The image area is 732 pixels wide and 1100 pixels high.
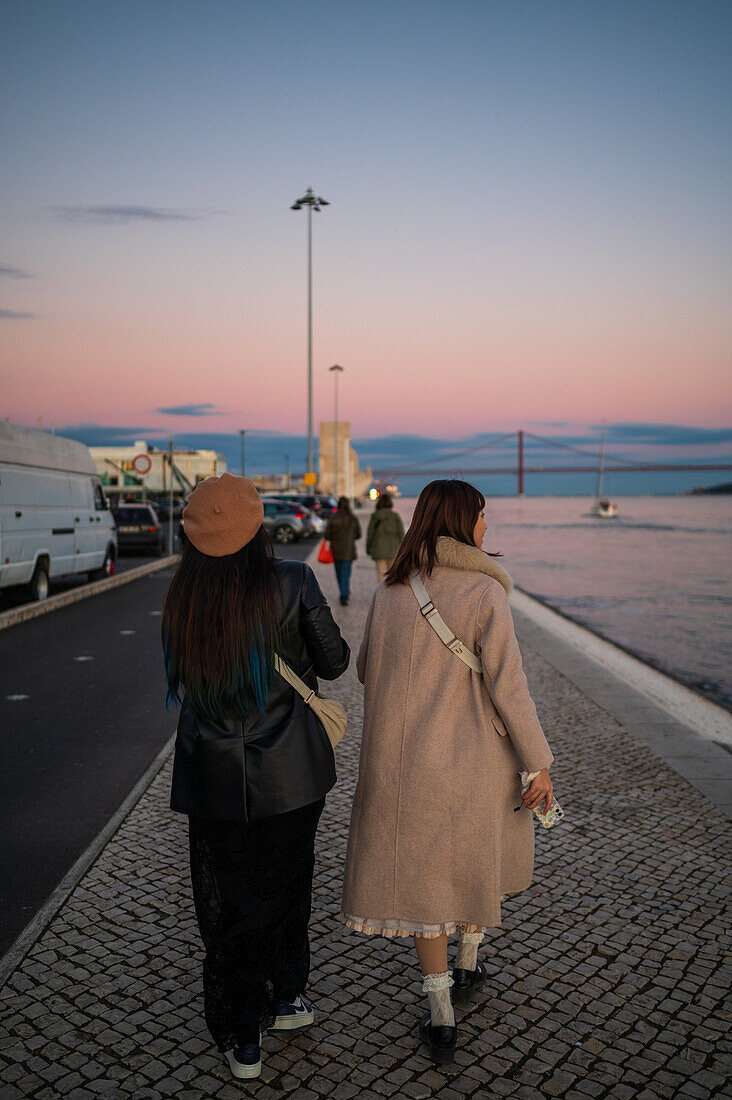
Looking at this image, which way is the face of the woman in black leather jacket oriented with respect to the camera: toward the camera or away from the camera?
away from the camera

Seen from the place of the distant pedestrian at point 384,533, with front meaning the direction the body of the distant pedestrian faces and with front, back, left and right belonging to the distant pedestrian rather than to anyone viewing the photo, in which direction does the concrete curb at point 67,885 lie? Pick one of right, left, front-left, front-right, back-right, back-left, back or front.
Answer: back

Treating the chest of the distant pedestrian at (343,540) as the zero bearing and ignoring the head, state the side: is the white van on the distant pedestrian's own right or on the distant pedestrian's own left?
on the distant pedestrian's own left

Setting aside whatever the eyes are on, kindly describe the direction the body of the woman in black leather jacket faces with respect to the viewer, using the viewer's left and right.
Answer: facing away from the viewer

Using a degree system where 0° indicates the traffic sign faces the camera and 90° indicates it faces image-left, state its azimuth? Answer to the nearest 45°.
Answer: approximately 0°

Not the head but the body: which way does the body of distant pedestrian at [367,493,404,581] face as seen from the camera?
away from the camera

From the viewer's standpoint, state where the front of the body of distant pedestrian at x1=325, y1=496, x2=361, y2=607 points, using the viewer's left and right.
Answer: facing away from the viewer

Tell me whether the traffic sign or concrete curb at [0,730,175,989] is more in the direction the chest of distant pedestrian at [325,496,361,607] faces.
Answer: the traffic sign
